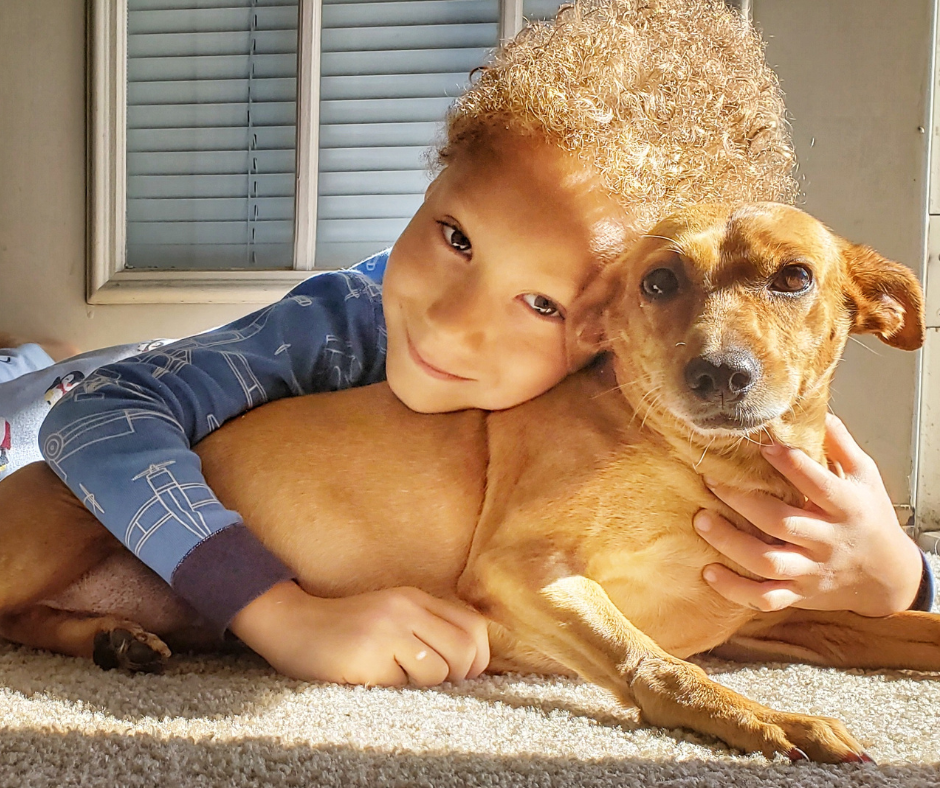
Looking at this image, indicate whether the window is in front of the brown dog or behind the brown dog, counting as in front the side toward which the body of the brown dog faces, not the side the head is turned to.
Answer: behind

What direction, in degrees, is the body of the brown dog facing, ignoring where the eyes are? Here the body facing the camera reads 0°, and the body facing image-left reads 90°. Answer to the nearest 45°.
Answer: approximately 315°
